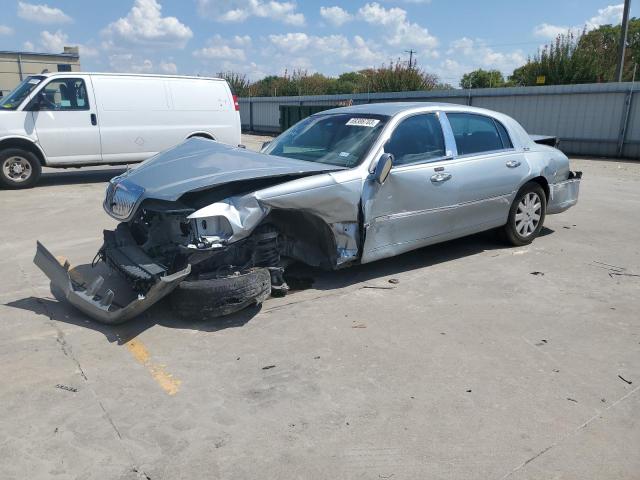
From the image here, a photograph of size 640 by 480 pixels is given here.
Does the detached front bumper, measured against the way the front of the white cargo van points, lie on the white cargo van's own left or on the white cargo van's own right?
on the white cargo van's own left

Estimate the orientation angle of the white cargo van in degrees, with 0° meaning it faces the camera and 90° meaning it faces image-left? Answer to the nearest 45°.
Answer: approximately 90°

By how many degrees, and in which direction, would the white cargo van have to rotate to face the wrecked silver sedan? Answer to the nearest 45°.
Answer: approximately 90° to its left

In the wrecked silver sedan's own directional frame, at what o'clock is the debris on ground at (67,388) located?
The debris on ground is roughly at 12 o'clock from the wrecked silver sedan.

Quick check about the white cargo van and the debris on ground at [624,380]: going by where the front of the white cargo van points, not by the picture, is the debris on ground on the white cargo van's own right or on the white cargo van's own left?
on the white cargo van's own left

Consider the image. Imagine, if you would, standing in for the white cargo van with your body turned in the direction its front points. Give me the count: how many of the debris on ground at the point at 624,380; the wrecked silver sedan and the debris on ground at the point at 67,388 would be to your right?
0

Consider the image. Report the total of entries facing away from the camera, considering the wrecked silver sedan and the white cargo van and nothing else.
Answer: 0

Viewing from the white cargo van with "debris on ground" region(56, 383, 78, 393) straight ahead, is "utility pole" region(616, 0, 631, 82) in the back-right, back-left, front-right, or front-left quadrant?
back-left

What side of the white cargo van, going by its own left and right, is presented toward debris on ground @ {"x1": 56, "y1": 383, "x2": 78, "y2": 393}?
left

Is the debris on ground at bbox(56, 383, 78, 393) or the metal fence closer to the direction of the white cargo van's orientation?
the debris on ground

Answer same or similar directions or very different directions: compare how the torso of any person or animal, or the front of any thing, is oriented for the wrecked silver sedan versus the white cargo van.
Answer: same or similar directions

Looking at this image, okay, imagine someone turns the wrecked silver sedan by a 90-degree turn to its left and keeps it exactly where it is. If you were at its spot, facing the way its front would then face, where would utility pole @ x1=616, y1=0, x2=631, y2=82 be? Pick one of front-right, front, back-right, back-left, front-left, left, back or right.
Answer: left

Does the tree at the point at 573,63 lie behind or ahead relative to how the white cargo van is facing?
behind

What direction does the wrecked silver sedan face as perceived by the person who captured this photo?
facing the viewer and to the left of the viewer

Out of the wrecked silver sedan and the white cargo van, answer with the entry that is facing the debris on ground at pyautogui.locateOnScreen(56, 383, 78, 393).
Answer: the wrecked silver sedan

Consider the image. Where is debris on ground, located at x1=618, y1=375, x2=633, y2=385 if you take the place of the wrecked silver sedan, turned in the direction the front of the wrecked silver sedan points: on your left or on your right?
on your left

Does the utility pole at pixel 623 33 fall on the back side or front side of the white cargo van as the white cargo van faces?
on the back side
